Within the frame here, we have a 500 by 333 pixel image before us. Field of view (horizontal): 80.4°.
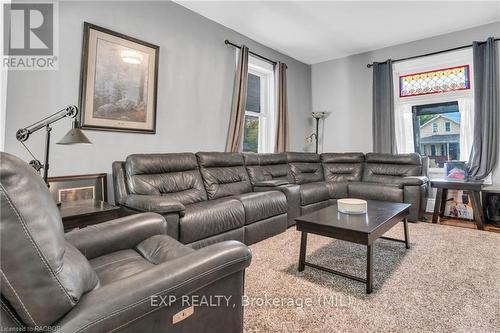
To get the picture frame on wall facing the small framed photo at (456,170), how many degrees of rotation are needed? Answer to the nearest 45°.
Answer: approximately 45° to its left

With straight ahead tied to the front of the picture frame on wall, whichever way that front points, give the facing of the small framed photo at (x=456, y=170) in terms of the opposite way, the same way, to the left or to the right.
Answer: to the right

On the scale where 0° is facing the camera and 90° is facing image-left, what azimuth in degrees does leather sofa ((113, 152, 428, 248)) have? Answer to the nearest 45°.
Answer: approximately 315°

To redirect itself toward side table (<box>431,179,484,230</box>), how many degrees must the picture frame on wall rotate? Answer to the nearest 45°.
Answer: approximately 45° to its left

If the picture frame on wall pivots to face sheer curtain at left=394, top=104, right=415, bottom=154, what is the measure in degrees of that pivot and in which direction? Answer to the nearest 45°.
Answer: approximately 45° to its left

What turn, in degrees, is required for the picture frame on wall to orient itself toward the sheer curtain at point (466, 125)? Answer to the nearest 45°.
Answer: approximately 45° to its left

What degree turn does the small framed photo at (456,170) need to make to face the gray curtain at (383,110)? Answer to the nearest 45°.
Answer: approximately 90° to its right

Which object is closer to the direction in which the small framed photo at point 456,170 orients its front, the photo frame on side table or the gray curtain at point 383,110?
the photo frame on side table

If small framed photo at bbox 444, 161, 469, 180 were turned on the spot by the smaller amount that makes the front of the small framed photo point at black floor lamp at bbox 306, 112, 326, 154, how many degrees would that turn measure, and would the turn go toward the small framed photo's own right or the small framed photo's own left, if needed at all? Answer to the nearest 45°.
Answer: approximately 90° to the small framed photo's own right
